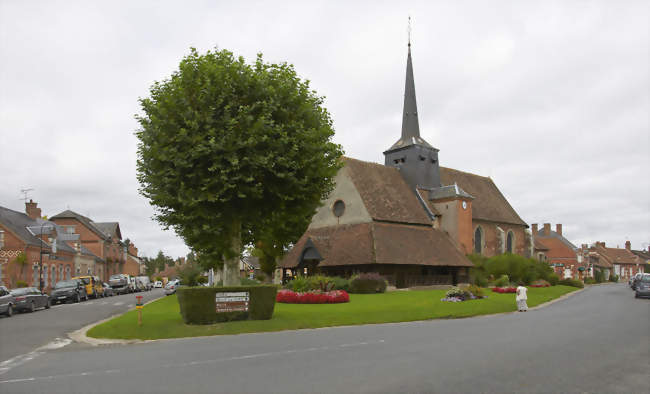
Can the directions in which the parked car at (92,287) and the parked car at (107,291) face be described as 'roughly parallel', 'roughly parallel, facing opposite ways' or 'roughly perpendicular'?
roughly parallel

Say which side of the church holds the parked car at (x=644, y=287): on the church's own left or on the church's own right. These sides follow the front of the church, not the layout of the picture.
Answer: on the church's own left

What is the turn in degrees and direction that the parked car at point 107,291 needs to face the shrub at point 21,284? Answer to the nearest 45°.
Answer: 0° — it already faces it

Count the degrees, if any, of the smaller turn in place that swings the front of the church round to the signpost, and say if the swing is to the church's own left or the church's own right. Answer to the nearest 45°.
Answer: approximately 45° to the church's own left

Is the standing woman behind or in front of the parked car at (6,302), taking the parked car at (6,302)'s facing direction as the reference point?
in front

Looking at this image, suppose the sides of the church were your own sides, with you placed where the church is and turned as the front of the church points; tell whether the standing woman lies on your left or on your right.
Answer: on your left

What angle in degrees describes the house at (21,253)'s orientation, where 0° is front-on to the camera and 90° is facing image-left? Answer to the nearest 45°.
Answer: approximately 315°

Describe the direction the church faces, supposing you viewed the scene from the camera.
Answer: facing the viewer and to the left of the viewer
